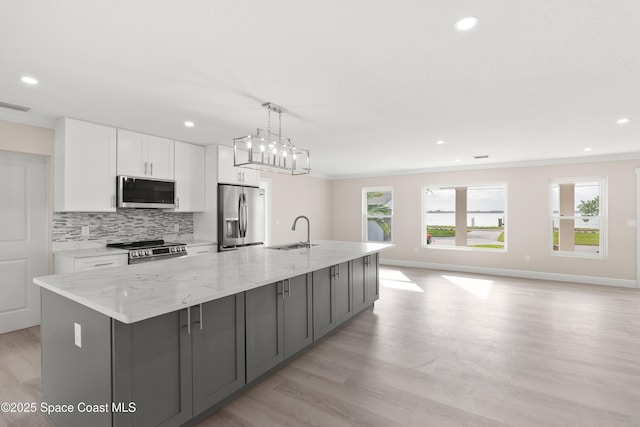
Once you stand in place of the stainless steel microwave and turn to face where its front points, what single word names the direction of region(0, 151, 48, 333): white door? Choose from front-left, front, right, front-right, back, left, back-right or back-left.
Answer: back-right

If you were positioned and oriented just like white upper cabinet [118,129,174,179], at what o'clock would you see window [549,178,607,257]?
The window is roughly at 11 o'clock from the white upper cabinet.

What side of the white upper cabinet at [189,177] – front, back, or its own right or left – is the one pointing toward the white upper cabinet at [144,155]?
right

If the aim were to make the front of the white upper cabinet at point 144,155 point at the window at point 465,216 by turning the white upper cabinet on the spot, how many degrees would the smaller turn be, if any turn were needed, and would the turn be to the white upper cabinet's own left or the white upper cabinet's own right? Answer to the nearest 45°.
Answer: approximately 45° to the white upper cabinet's own left

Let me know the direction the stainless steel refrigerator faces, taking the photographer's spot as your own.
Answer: facing the viewer and to the right of the viewer

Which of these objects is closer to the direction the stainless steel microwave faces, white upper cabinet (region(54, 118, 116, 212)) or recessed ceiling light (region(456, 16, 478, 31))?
the recessed ceiling light

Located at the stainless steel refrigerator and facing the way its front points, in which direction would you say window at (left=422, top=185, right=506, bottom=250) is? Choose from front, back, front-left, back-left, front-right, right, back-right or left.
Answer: front-left

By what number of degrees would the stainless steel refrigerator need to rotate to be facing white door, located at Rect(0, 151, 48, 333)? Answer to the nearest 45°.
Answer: approximately 135° to its right

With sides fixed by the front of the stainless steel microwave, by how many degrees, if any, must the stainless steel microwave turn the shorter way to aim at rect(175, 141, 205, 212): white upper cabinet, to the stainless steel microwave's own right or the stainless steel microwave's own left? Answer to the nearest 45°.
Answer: approximately 90° to the stainless steel microwave's own left

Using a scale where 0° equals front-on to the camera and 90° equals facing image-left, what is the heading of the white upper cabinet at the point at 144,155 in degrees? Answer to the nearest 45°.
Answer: approximately 315°
